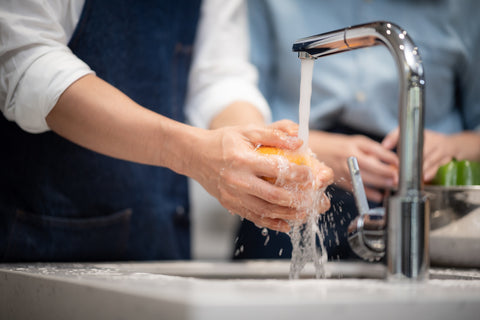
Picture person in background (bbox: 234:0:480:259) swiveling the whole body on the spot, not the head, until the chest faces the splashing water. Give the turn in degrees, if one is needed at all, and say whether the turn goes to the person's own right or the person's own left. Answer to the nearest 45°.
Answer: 0° — they already face it

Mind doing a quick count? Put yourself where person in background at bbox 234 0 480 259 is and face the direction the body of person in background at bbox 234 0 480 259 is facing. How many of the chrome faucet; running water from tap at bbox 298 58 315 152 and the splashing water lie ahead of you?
3

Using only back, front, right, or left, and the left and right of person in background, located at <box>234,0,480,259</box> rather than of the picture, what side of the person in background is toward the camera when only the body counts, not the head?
front

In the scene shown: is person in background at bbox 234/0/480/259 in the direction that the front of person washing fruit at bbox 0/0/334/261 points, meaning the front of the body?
no

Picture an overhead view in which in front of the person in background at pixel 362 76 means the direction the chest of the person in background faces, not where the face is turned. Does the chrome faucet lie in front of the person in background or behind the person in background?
in front

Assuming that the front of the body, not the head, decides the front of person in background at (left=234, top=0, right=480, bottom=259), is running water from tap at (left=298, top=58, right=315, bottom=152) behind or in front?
in front

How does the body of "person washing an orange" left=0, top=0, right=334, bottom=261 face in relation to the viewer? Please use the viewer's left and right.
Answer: facing the viewer and to the right of the viewer

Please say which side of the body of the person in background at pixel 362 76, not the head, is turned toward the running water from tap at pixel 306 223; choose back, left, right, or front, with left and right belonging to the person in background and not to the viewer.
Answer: front

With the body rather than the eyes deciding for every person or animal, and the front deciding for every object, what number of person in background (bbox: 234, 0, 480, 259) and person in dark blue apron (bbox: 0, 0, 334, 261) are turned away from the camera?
0
